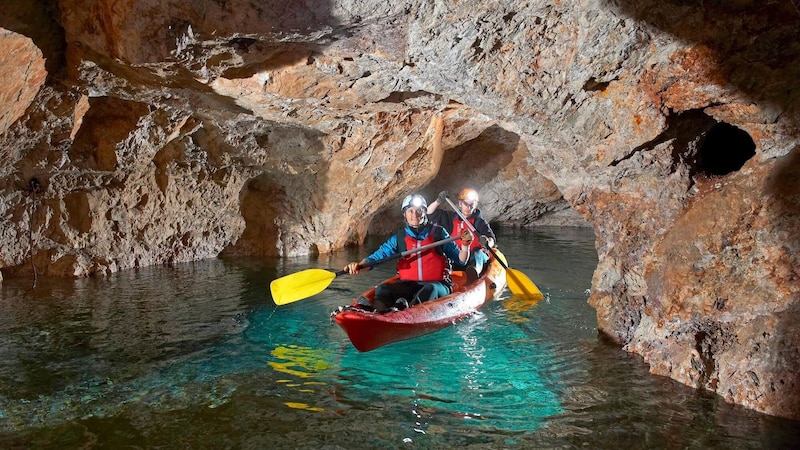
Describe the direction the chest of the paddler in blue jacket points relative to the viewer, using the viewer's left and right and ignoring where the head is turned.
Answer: facing the viewer and to the left of the viewer
